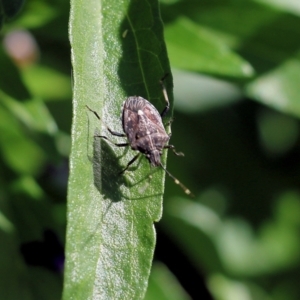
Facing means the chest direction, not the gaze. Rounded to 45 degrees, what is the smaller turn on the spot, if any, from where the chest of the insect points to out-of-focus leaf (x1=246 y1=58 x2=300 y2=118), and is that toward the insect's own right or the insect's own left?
approximately 135° to the insect's own left

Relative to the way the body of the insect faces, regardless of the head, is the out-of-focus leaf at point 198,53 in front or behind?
behind

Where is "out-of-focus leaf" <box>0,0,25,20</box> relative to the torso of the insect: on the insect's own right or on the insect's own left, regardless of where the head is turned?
on the insect's own right

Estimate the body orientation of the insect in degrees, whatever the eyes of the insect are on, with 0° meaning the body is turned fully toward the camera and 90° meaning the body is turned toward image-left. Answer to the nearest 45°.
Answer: approximately 0°

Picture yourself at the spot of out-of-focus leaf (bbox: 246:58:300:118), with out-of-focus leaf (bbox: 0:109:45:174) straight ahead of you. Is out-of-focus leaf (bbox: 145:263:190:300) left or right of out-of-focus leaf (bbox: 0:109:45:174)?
left

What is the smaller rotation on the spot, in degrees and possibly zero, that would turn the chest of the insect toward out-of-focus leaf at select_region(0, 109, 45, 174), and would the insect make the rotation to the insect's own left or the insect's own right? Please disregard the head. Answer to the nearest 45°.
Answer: approximately 135° to the insect's own right

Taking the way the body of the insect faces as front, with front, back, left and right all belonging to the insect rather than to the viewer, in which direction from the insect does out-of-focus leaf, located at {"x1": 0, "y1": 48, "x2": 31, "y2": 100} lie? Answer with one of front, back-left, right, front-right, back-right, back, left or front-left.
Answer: back-right
